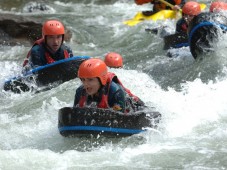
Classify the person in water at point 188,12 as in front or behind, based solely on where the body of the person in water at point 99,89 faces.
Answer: behind

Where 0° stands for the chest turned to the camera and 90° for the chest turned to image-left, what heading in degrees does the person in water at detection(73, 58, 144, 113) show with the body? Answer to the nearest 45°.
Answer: approximately 45°

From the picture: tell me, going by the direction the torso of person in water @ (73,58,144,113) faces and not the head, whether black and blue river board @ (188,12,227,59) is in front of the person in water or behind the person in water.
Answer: behind

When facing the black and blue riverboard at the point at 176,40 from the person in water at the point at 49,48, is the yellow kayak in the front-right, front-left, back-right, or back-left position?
front-left

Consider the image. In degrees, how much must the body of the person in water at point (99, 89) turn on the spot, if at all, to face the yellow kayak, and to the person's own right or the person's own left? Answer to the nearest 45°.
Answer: approximately 135° to the person's own right

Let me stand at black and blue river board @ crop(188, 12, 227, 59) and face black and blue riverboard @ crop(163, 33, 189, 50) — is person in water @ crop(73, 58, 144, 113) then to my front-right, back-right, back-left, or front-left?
back-left

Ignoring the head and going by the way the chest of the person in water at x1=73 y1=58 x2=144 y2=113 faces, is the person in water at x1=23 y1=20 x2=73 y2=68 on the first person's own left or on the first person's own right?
on the first person's own right
